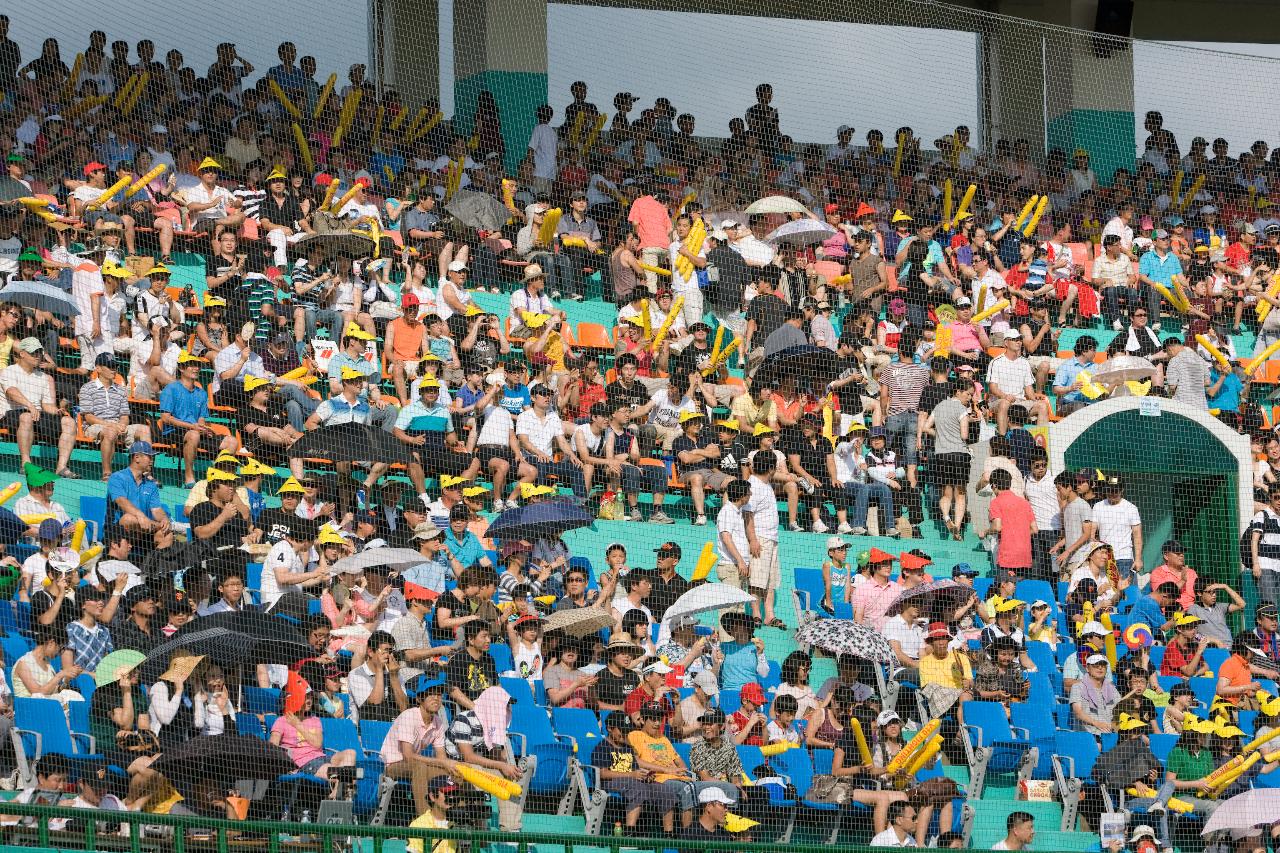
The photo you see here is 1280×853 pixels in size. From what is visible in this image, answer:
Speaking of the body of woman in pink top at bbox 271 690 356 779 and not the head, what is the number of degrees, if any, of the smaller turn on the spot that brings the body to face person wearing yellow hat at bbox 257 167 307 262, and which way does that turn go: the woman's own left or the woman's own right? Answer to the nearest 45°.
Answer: approximately 135° to the woman's own left

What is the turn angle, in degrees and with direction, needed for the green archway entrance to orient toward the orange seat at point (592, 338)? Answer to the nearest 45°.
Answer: approximately 90° to its right

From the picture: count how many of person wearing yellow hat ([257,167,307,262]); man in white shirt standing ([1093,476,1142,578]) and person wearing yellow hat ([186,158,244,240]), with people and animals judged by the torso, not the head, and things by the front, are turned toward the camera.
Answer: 3

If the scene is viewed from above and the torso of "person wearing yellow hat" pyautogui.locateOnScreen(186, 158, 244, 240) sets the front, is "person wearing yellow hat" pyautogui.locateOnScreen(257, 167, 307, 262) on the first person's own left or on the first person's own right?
on the first person's own left

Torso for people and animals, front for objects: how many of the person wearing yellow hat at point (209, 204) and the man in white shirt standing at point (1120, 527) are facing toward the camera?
2

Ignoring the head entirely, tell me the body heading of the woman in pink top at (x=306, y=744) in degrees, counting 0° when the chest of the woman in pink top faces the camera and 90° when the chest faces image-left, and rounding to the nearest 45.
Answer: approximately 315°

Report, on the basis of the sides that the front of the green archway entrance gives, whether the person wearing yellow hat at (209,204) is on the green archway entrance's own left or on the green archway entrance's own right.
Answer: on the green archway entrance's own right

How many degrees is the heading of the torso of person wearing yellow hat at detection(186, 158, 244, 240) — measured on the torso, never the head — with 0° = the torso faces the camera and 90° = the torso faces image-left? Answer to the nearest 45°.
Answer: approximately 0°
